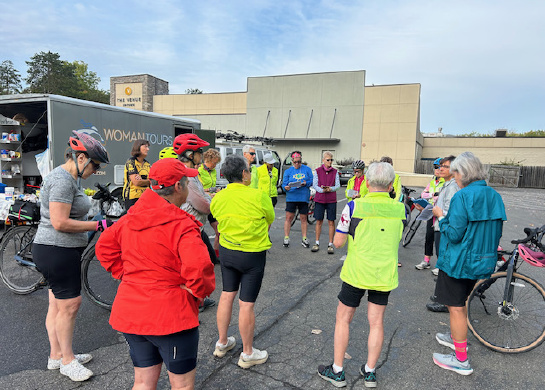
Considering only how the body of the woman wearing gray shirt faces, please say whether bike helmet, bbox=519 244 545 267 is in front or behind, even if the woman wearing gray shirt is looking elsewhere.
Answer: in front

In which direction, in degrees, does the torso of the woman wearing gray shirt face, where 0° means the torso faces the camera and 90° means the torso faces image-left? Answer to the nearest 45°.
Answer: approximately 270°

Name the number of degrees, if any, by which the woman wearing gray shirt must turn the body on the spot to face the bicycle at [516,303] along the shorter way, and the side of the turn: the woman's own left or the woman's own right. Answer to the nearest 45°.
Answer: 0° — they already face it

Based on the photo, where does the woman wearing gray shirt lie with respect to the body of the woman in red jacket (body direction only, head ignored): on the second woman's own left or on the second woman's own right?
on the second woman's own left

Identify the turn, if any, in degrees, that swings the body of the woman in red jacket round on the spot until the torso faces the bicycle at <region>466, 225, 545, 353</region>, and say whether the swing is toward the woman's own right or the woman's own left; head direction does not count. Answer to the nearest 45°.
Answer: approximately 45° to the woman's own right

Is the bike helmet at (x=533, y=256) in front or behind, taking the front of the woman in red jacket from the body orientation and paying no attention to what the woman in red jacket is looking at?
in front

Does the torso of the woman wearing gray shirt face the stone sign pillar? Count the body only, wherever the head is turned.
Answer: no

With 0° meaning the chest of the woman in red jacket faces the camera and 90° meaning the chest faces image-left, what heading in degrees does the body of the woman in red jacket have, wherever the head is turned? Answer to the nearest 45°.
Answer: approximately 225°

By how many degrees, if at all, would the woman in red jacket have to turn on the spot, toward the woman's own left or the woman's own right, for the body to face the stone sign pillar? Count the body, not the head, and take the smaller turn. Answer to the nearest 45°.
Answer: approximately 45° to the woman's own left

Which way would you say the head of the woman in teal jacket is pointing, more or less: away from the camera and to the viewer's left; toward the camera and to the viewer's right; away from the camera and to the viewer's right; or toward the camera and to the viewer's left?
away from the camera and to the viewer's left

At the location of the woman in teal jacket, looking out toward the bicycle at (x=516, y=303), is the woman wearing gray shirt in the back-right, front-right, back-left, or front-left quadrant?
back-left

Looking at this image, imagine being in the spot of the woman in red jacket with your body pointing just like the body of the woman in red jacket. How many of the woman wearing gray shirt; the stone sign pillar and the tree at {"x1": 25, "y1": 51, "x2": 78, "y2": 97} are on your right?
0

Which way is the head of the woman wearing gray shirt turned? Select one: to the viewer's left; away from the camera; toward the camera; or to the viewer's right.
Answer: to the viewer's right

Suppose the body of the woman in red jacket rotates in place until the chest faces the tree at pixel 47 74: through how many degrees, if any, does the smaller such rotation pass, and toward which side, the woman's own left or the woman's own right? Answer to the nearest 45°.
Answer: approximately 45° to the woman's own left

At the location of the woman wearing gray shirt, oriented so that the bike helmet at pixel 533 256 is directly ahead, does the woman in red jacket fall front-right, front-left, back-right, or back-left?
front-right

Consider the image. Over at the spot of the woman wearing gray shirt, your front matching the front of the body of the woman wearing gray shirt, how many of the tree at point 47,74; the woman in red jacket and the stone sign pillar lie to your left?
2

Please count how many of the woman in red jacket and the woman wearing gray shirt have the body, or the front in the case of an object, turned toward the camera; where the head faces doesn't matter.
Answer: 0

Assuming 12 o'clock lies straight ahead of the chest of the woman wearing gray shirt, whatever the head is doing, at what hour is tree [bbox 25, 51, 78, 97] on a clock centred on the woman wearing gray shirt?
The tree is roughly at 9 o'clock from the woman wearing gray shirt.
